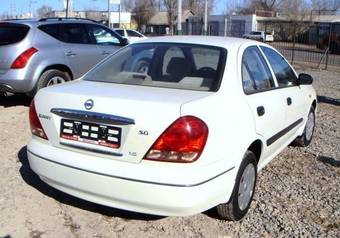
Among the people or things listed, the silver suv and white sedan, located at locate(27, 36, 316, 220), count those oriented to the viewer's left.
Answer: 0

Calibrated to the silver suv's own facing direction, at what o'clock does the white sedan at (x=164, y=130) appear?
The white sedan is roughly at 4 o'clock from the silver suv.

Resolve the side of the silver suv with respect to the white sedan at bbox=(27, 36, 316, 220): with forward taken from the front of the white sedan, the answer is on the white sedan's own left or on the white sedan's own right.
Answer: on the white sedan's own left

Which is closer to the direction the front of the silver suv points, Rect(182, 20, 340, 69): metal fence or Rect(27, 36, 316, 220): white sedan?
the metal fence

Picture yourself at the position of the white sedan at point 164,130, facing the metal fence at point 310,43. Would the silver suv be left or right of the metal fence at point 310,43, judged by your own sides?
left

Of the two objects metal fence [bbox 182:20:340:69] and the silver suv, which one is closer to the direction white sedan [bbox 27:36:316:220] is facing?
the metal fence

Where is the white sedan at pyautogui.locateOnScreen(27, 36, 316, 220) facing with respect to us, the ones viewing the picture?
facing away from the viewer and to the right of the viewer

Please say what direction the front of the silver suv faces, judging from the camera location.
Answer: facing away from the viewer and to the right of the viewer

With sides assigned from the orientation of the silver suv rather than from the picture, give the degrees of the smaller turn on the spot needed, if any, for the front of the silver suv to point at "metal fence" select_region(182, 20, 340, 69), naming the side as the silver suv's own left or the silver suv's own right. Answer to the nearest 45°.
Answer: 0° — it already faces it

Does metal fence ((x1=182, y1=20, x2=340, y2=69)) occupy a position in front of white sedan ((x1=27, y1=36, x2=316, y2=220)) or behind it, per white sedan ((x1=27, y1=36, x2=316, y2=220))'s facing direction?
in front
